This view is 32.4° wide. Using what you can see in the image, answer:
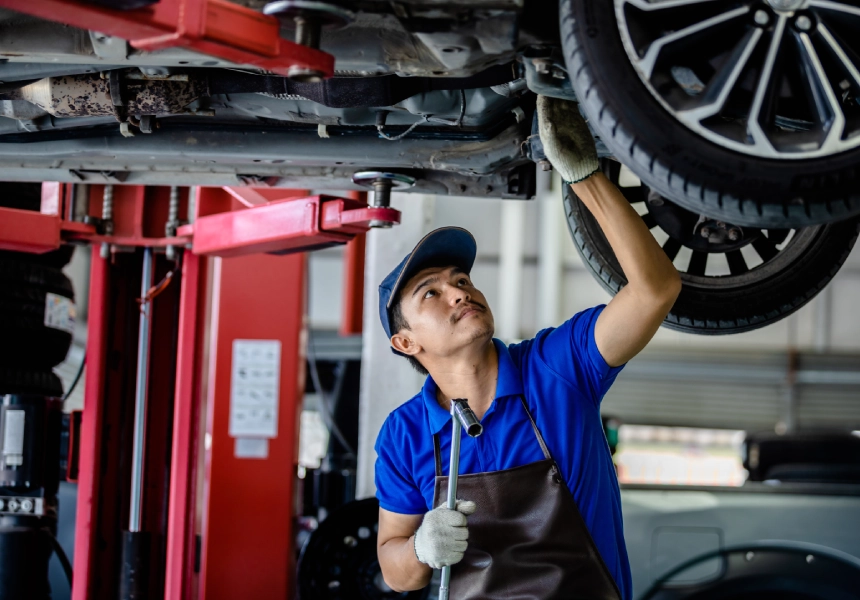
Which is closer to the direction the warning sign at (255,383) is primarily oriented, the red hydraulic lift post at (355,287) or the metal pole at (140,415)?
the metal pole

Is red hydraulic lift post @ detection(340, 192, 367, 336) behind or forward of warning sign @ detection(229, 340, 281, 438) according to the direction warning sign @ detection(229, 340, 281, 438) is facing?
behind

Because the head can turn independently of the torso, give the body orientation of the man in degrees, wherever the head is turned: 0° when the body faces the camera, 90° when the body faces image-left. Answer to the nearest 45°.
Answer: approximately 0°

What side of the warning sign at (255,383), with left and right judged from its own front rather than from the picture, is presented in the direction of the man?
front

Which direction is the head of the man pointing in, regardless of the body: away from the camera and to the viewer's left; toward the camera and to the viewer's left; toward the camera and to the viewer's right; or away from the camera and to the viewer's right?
toward the camera and to the viewer's right

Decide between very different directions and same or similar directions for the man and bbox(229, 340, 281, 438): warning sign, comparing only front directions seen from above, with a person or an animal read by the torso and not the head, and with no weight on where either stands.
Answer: same or similar directions

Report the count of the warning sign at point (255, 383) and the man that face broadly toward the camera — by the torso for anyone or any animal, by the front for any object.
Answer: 2

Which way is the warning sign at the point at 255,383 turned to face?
toward the camera

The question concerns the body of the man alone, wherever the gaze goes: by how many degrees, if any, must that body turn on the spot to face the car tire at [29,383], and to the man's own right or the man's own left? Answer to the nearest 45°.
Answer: approximately 135° to the man's own right
